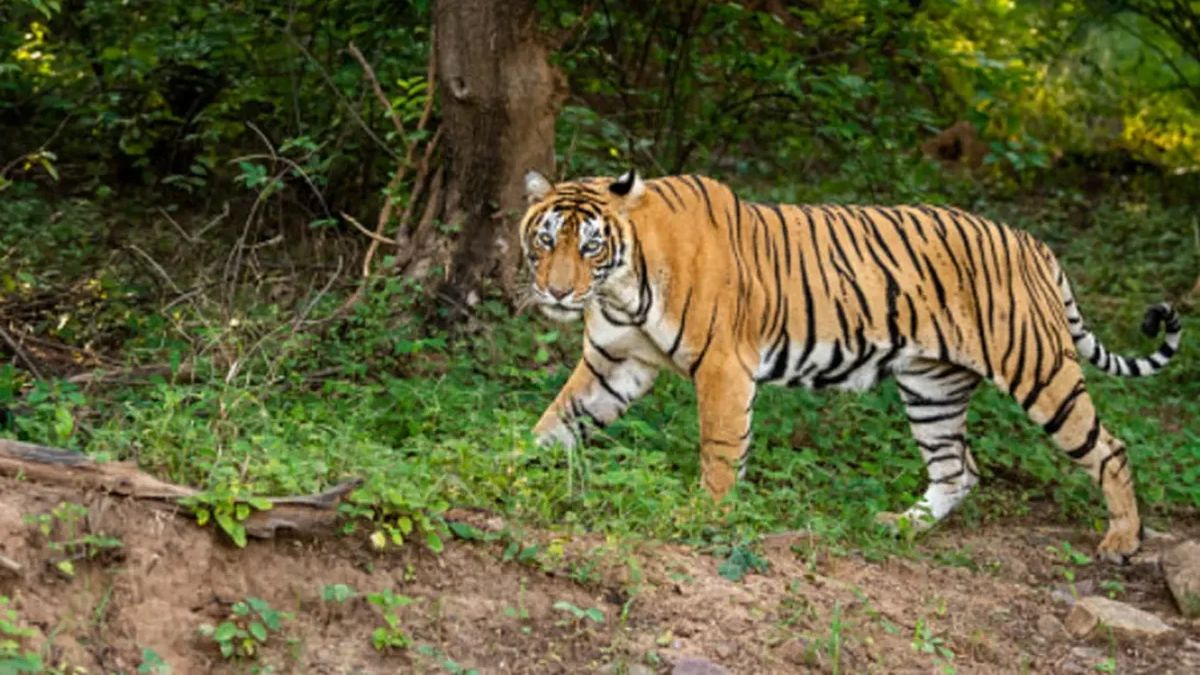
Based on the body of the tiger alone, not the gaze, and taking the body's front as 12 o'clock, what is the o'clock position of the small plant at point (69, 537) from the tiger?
The small plant is roughly at 10 o'clock from the tiger.

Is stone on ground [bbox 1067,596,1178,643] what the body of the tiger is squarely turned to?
no

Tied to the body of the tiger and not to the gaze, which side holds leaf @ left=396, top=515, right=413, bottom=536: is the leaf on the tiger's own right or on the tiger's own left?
on the tiger's own left

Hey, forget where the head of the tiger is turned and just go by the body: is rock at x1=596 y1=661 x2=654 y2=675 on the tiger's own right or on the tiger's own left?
on the tiger's own left

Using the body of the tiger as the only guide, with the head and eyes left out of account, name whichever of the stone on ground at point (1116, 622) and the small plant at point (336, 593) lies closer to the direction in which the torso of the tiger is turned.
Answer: the small plant

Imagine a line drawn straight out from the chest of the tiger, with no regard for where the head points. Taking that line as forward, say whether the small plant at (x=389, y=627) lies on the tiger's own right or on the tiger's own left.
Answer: on the tiger's own left

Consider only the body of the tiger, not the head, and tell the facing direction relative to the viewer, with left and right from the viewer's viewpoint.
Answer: facing to the left of the viewer

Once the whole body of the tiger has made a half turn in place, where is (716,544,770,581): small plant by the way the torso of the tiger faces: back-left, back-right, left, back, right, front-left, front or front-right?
right

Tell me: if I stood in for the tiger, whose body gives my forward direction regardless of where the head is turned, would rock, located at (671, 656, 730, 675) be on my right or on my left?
on my left

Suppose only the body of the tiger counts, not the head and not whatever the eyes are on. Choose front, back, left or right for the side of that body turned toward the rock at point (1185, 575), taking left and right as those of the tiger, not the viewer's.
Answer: back

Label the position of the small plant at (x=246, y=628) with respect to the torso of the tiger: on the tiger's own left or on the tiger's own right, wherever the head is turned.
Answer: on the tiger's own left

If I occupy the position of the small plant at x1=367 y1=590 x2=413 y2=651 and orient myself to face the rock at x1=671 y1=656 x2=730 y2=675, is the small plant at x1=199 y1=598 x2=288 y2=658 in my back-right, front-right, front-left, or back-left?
back-right

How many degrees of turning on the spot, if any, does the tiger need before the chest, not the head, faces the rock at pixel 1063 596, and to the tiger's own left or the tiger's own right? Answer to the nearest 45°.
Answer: approximately 135° to the tiger's own left

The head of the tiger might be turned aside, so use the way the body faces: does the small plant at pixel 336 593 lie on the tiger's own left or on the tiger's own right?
on the tiger's own left

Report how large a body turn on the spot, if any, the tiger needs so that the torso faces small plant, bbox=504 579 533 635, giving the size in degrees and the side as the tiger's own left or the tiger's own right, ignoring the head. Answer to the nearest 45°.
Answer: approximately 90° to the tiger's own left

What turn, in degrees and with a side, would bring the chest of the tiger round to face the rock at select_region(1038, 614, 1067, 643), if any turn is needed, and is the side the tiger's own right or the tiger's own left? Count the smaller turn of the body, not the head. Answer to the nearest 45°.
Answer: approximately 135° to the tiger's own left

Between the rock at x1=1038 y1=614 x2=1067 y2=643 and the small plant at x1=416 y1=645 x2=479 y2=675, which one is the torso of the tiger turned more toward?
the small plant
